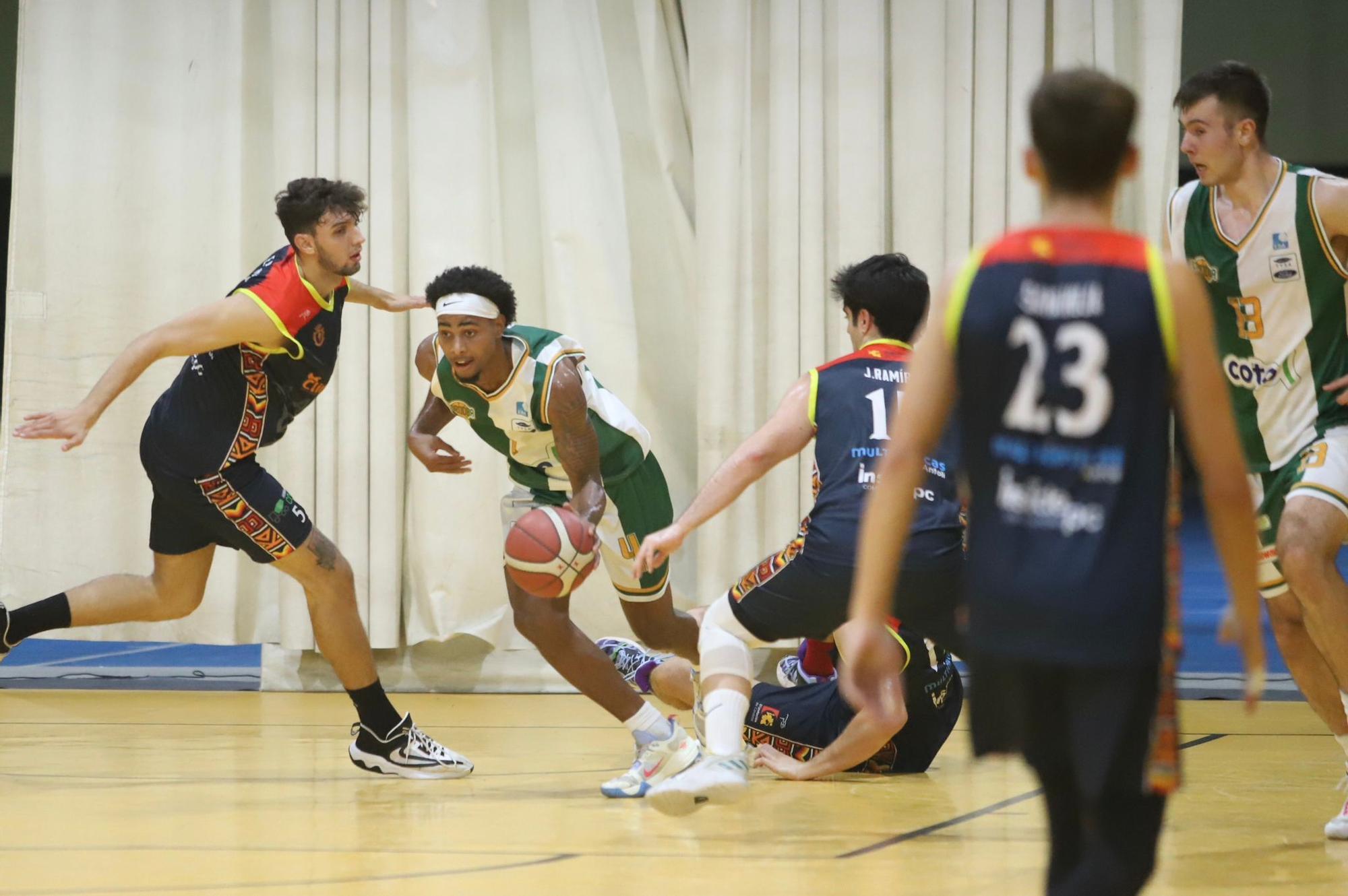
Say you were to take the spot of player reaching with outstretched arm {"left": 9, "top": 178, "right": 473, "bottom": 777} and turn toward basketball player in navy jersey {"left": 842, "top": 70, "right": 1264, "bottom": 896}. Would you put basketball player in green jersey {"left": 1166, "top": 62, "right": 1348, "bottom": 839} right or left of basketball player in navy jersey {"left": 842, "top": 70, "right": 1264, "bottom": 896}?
left

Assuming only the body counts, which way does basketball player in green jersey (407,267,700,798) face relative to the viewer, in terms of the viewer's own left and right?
facing the viewer and to the left of the viewer

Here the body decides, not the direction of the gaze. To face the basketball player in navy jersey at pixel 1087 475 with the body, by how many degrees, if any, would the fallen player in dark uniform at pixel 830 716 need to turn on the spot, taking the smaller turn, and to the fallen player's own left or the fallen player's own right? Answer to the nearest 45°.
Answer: approximately 135° to the fallen player's own left

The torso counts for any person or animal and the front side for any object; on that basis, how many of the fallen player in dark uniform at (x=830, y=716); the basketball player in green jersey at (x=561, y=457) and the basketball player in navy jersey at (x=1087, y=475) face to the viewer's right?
0

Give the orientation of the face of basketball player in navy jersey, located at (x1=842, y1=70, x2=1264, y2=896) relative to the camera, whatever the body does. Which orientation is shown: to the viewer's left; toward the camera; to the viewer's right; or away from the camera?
away from the camera

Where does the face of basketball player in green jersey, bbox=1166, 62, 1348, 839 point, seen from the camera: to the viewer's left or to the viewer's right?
to the viewer's left

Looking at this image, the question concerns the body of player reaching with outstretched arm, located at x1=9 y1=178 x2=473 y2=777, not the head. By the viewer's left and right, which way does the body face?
facing to the right of the viewer

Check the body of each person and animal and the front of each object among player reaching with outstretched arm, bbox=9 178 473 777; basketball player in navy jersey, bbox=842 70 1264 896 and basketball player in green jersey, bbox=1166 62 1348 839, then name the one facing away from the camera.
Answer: the basketball player in navy jersey

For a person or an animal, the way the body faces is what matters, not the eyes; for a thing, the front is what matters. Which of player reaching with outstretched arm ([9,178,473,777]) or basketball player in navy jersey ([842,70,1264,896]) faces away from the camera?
the basketball player in navy jersey

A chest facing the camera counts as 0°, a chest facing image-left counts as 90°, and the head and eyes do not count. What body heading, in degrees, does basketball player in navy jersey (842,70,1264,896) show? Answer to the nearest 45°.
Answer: approximately 180°

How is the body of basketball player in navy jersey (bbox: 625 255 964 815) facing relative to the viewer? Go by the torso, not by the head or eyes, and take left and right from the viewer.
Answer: facing away from the viewer and to the left of the viewer
